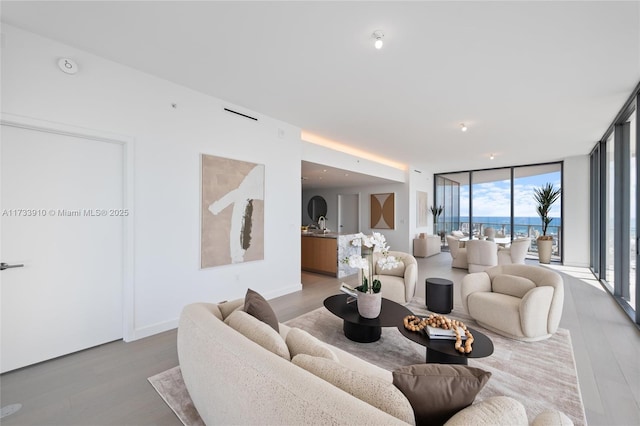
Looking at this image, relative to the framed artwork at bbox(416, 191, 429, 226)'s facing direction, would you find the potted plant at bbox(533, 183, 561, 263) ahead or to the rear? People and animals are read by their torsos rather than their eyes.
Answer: ahead

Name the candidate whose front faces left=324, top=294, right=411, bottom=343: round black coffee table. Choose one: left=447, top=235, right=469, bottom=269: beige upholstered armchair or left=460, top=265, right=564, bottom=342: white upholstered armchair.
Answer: left=460, top=265, right=564, bottom=342: white upholstered armchair

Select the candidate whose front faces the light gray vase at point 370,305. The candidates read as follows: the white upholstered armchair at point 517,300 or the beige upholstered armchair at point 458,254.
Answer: the white upholstered armchair at point 517,300

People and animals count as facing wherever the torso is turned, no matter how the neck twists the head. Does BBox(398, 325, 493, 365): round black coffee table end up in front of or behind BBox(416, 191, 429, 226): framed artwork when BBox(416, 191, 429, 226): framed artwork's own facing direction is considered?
in front

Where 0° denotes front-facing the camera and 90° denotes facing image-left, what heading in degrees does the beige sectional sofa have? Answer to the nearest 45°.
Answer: approximately 225°

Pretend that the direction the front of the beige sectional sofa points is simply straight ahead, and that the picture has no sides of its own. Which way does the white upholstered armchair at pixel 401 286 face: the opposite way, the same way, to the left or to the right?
the opposite way

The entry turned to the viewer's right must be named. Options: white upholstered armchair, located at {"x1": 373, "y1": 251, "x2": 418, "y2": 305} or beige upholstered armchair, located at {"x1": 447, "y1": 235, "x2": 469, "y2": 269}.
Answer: beige upholstered armchair, located at {"x1": 447, "y1": 235, "x2": 469, "y2": 269}

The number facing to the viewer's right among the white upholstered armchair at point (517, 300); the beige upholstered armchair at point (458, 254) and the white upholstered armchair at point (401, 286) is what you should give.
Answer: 1

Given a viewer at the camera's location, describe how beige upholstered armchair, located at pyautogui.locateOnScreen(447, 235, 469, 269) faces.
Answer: facing to the right of the viewer

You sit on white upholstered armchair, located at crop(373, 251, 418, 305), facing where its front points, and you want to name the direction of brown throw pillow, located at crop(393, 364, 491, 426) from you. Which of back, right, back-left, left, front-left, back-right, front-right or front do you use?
front-left

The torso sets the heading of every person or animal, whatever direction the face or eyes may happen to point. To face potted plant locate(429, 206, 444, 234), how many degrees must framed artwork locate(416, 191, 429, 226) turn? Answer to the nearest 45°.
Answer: approximately 90° to its left

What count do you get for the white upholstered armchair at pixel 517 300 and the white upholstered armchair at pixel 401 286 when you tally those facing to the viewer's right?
0

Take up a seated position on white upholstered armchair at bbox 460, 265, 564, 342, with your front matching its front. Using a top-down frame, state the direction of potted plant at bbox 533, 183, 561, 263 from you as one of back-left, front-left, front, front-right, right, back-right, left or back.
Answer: back-right

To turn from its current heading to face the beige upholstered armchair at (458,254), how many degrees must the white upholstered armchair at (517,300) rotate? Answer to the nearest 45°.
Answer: approximately 135° to its right

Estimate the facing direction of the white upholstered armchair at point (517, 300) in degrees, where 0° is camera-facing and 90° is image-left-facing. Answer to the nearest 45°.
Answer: approximately 45°

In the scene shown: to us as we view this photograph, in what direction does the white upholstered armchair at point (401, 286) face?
facing the viewer and to the left of the viewer

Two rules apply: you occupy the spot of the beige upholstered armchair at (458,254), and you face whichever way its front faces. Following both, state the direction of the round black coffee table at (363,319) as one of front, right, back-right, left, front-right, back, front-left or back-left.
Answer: right

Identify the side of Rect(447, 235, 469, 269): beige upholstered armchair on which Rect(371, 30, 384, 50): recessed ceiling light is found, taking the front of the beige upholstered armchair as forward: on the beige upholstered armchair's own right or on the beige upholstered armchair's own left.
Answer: on the beige upholstered armchair's own right

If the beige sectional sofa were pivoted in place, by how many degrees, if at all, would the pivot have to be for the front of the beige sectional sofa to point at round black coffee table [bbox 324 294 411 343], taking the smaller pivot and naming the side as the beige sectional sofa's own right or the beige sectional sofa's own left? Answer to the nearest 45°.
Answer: approximately 45° to the beige sectional sofa's own left
